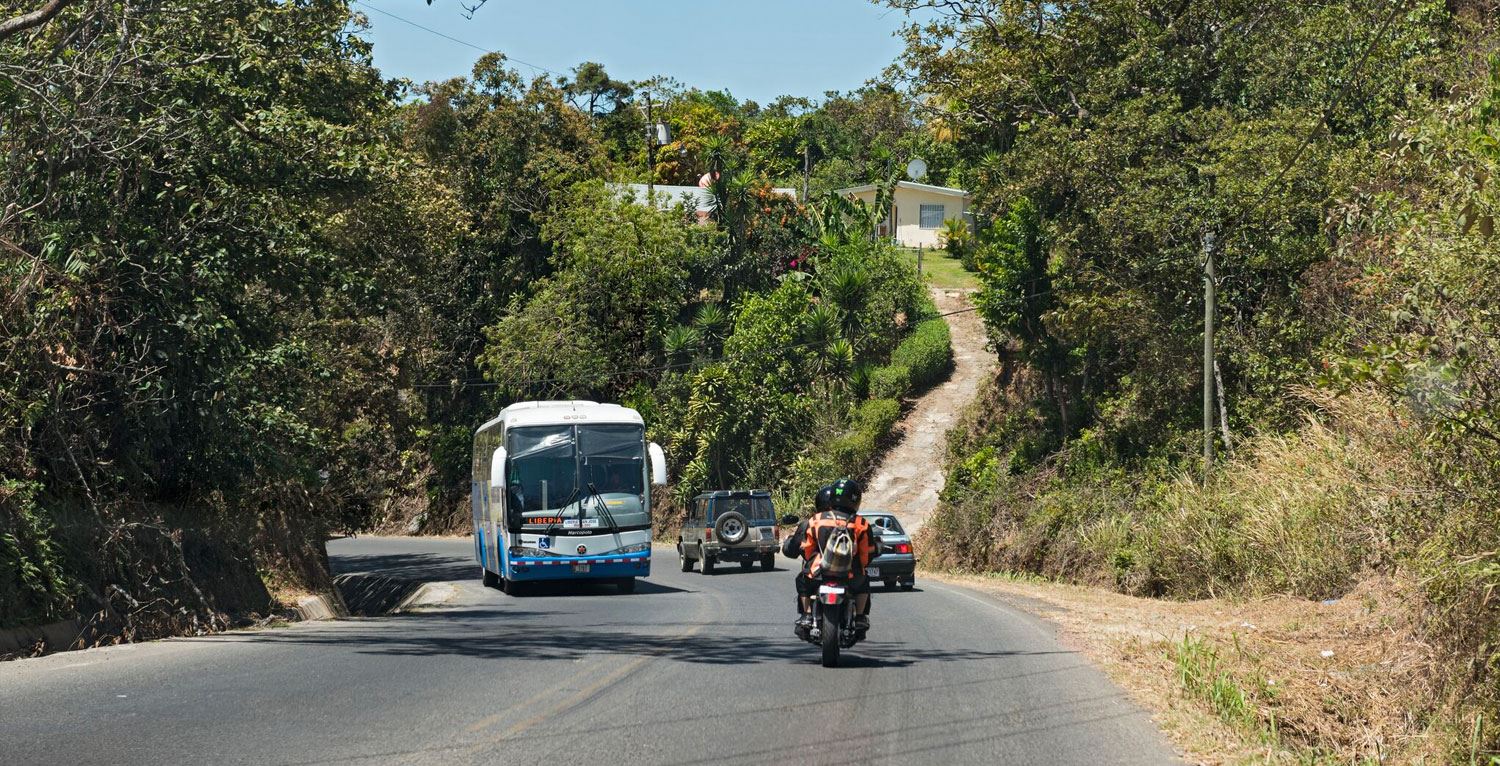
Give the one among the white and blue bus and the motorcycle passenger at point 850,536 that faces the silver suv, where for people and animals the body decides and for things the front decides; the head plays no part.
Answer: the motorcycle passenger

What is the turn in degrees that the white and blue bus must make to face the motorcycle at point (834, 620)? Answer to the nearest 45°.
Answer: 0° — it already faces it

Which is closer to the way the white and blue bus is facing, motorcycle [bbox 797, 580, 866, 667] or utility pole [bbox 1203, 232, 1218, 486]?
the motorcycle

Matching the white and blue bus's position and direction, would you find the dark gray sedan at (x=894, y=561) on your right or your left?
on your left

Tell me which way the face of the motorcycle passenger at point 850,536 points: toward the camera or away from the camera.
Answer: away from the camera

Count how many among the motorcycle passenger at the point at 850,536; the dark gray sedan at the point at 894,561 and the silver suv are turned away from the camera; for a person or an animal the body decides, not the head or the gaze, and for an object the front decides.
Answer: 3

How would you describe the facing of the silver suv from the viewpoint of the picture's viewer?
facing away from the viewer

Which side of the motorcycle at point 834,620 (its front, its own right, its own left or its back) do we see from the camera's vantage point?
back

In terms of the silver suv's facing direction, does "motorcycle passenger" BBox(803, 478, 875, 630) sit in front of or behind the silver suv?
behind

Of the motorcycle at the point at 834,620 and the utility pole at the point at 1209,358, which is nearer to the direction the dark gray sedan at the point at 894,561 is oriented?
the utility pole

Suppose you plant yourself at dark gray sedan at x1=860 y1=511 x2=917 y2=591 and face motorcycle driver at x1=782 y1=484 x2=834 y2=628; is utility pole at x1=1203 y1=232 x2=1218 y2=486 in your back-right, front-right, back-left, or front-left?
back-left

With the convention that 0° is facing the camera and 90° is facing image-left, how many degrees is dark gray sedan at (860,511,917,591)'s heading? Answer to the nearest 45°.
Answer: approximately 180°

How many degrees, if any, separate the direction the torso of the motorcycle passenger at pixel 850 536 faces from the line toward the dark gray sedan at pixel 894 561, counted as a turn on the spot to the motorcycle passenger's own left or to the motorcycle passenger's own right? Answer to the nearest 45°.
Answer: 0° — they already face it

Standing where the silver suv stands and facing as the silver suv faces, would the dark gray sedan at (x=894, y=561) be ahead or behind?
behind

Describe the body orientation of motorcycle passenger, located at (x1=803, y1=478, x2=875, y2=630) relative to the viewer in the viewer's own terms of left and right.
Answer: facing away from the viewer
